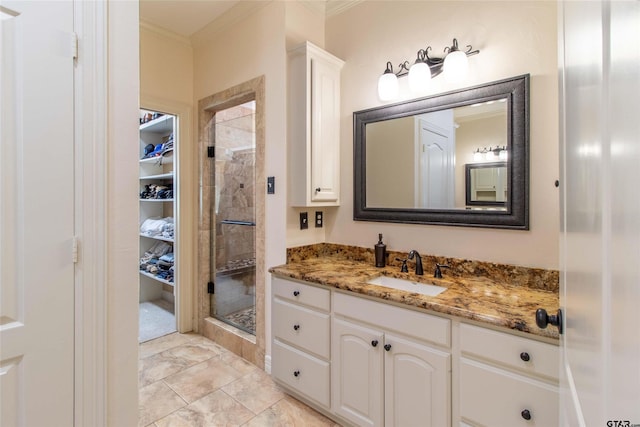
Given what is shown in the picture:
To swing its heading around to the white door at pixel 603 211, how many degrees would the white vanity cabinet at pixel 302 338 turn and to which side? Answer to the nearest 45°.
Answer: approximately 45° to its left

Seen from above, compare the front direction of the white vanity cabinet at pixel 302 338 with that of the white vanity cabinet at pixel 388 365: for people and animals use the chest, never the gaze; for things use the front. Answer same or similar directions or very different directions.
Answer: same or similar directions

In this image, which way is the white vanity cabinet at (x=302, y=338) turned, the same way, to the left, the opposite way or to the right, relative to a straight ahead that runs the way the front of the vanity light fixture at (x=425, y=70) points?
the same way

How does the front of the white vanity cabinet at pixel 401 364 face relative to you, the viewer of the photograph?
facing the viewer and to the left of the viewer

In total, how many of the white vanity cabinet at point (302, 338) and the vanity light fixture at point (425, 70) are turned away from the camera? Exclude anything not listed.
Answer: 0

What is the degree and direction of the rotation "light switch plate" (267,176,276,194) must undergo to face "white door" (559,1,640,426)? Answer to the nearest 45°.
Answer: approximately 45° to its left

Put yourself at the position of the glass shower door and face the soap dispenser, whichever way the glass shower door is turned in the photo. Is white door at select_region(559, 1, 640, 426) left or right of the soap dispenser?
right

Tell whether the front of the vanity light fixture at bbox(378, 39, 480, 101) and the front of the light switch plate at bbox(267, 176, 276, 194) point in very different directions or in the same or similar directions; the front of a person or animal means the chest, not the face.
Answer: same or similar directions

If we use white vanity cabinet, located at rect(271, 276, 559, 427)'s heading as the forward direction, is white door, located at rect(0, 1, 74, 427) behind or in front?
in front

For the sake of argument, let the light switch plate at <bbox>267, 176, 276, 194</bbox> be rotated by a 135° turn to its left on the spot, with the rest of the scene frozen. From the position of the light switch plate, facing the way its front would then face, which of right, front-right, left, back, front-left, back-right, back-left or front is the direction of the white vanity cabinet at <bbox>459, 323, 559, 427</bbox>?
front-right
